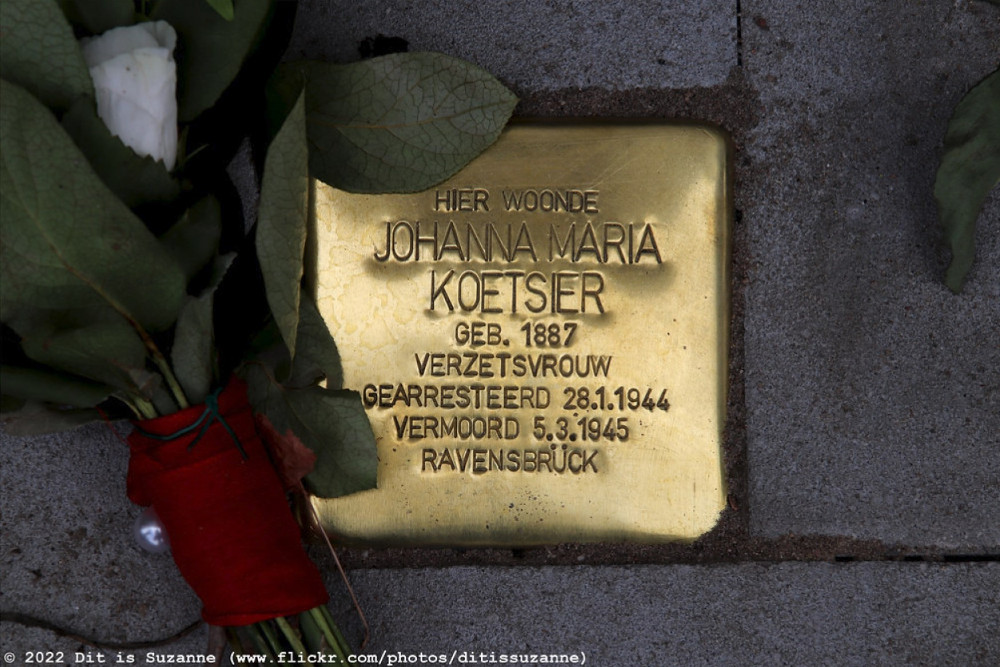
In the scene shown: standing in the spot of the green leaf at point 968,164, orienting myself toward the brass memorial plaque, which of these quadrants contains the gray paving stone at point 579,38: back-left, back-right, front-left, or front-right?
front-right

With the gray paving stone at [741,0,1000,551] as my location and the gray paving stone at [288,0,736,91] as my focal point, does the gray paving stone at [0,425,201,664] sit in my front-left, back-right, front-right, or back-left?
front-left

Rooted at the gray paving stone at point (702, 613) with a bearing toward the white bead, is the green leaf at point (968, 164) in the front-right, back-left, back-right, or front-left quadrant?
back-right

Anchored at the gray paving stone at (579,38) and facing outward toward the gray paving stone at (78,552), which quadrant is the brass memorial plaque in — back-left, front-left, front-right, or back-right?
front-left

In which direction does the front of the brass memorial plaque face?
toward the camera

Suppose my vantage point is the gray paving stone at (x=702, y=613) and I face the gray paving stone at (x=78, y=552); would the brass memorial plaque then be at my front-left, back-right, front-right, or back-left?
front-right

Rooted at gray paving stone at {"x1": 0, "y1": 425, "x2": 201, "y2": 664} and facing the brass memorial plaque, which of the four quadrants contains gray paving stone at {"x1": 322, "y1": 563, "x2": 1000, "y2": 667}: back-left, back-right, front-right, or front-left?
front-right
